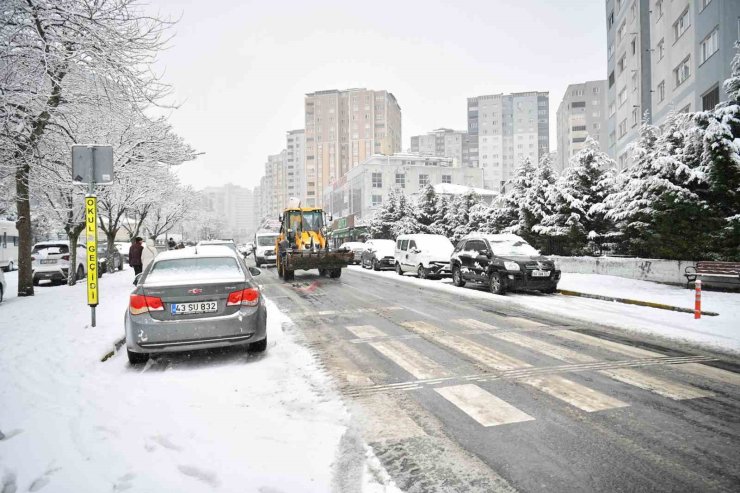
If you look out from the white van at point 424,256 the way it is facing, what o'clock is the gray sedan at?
The gray sedan is roughly at 2 o'clock from the white van.

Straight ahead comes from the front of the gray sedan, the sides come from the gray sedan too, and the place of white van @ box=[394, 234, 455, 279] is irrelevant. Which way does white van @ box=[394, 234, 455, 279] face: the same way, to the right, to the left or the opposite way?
the opposite way

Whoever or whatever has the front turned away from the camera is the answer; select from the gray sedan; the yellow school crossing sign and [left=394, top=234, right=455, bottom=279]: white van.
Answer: the gray sedan

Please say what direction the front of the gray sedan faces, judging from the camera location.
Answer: facing away from the viewer

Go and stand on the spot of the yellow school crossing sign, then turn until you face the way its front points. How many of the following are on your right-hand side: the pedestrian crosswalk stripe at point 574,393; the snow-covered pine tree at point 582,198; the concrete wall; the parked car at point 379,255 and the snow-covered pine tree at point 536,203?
0

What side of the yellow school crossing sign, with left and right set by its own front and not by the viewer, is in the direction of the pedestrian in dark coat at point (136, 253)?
back

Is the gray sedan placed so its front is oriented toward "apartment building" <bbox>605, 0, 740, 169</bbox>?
no

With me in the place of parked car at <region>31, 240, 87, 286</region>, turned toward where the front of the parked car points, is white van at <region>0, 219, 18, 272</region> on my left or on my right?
on my left

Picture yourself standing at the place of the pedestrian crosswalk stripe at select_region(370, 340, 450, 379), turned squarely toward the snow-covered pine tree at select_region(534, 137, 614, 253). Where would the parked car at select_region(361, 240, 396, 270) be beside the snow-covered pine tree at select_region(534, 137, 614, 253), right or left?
left

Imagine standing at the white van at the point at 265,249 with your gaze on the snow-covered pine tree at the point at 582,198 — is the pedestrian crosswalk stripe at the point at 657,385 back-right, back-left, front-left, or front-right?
front-right

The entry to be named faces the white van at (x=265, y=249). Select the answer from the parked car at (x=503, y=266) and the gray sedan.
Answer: the gray sedan

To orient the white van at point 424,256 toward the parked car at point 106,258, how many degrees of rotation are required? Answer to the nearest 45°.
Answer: approximately 135° to its right

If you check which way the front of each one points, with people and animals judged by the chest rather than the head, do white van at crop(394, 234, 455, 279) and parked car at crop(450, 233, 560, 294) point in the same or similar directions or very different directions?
same or similar directions

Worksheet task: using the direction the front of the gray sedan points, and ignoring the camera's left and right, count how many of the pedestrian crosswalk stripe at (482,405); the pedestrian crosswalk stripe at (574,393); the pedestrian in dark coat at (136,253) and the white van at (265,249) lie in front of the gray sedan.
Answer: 2

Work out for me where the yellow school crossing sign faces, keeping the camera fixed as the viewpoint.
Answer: facing the viewer

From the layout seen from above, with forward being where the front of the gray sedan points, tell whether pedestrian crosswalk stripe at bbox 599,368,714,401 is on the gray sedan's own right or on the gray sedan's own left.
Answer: on the gray sedan's own right

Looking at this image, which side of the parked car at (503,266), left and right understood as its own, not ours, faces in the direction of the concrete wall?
left

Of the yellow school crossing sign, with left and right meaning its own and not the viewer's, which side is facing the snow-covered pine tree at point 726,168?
left
